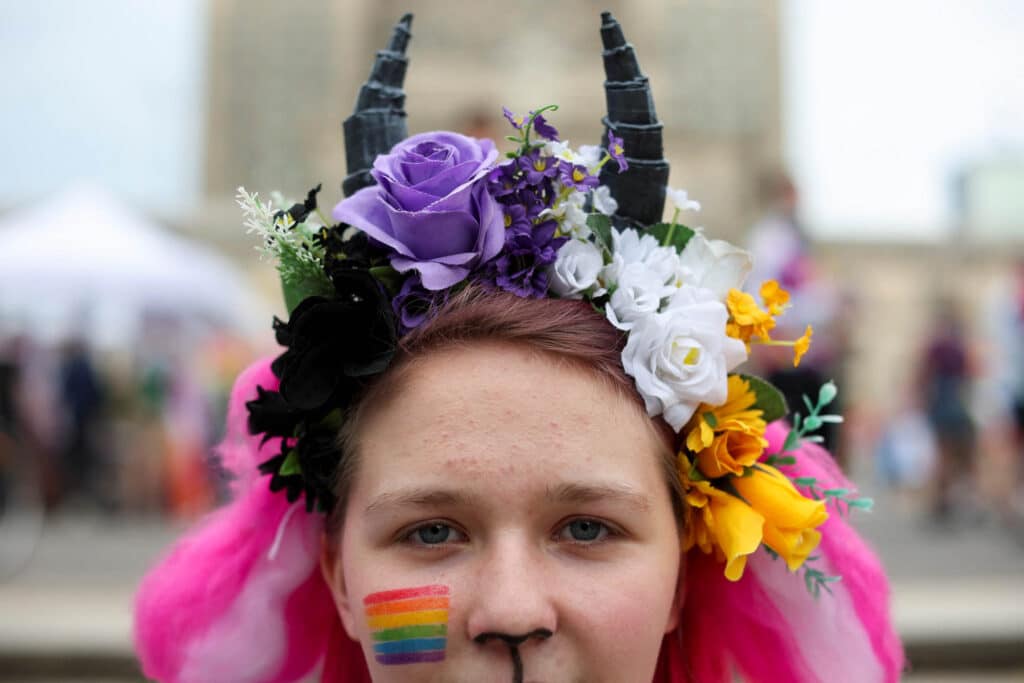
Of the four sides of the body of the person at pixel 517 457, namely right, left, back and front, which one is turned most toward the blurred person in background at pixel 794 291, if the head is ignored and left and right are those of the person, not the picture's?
back

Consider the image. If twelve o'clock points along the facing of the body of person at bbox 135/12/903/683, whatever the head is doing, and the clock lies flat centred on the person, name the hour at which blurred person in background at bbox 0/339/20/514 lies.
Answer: The blurred person in background is roughly at 5 o'clock from the person.

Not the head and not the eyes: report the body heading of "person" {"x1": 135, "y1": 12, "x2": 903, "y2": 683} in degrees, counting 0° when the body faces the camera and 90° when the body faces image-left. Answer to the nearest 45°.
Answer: approximately 0°

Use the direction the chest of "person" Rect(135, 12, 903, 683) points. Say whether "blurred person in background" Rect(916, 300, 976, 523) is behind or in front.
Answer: behind
